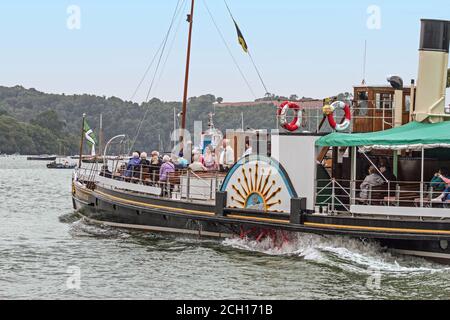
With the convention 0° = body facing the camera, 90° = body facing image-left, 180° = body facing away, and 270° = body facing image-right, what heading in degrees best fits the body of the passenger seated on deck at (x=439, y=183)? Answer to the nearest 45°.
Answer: approximately 90°

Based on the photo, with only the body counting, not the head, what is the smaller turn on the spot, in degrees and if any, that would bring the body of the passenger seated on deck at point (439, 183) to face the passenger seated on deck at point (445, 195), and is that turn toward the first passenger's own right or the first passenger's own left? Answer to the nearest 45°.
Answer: approximately 90° to the first passenger's own left

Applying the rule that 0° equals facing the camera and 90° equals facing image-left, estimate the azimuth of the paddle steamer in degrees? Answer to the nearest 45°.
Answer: approximately 90°
